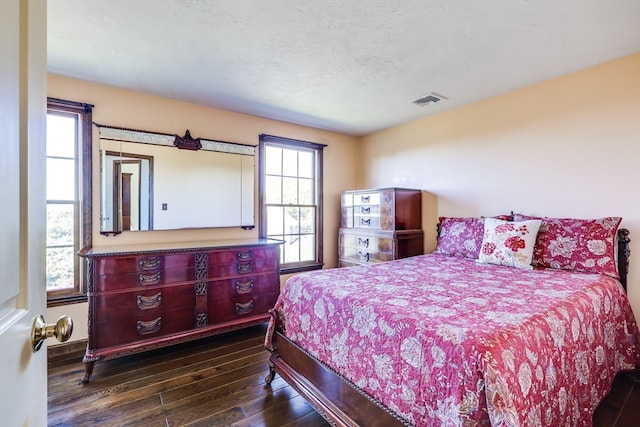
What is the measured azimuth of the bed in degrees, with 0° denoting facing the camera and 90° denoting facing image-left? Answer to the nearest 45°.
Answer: approximately 45°

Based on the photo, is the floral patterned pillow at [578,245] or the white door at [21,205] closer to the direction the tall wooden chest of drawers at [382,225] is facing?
the white door

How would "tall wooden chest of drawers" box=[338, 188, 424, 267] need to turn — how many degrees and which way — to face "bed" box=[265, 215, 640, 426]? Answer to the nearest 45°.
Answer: approximately 45° to its left

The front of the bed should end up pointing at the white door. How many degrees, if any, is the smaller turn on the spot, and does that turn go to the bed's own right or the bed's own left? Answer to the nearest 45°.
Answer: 0° — it already faces it

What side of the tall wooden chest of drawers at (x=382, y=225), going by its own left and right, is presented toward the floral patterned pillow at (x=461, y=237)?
left

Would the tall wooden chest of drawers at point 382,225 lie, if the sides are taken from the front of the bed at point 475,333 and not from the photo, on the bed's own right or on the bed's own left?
on the bed's own right

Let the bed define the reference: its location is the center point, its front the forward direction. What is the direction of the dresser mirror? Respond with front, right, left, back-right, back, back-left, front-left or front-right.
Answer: front-right

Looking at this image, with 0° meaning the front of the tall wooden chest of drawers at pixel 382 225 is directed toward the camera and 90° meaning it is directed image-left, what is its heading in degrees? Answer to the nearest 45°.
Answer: approximately 45°

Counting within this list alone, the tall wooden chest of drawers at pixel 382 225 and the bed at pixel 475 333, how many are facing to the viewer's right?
0

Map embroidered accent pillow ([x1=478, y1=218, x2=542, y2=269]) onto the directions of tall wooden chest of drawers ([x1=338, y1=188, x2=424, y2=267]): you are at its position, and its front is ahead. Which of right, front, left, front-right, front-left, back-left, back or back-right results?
left

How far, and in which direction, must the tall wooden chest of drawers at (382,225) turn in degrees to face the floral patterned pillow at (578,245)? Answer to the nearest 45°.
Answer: approximately 90° to its left

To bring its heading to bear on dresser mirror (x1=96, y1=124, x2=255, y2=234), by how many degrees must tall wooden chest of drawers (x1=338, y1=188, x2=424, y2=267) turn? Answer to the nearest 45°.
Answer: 0° — it already faces it

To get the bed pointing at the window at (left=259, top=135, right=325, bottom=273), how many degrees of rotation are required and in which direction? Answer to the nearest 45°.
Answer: approximately 90° to its right

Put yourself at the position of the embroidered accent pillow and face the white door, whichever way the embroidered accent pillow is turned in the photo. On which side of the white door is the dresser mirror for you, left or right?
right
